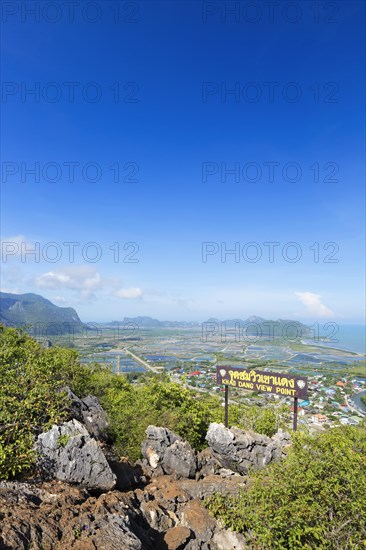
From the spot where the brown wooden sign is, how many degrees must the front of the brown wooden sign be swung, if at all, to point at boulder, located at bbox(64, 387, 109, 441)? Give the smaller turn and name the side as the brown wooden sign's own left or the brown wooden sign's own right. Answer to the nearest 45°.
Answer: approximately 45° to the brown wooden sign's own right

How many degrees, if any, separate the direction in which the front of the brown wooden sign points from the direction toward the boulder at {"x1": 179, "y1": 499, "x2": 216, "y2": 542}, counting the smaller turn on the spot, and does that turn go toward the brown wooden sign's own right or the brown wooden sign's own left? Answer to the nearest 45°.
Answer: approximately 45° to the brown wooden sign's own left

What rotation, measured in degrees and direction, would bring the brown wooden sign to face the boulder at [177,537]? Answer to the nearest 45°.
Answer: approximately 45° to its left

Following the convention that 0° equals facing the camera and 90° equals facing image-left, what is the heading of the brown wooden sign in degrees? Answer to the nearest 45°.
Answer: approximately 45°

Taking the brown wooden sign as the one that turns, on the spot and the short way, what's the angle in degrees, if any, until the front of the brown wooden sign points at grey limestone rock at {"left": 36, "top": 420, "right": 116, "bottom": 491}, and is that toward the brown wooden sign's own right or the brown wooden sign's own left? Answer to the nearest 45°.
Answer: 0° — it already faces it
